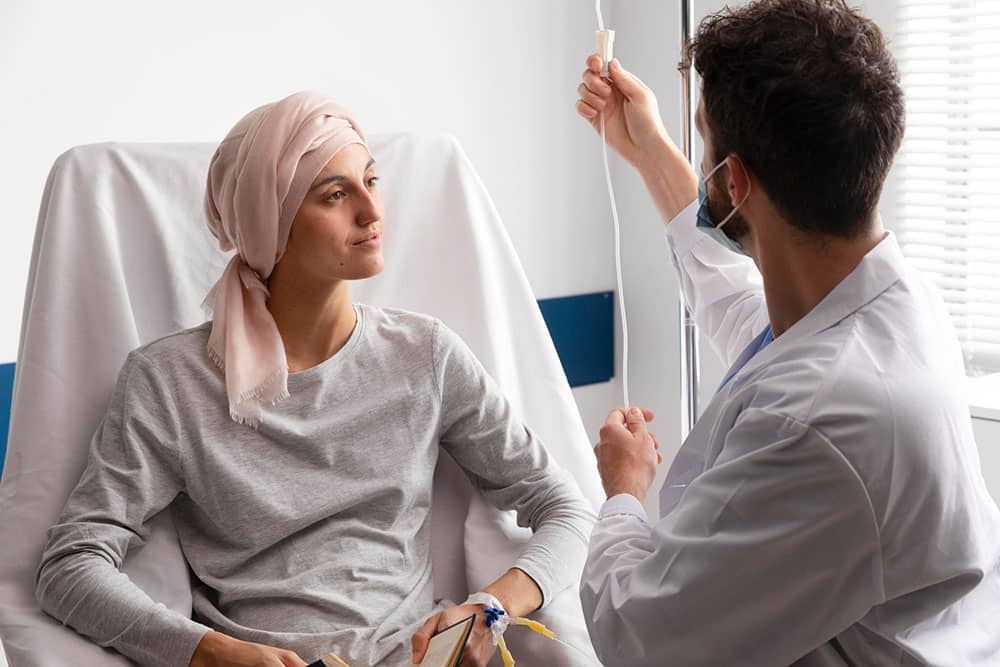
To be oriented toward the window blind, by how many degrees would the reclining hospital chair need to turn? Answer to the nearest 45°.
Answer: approximately 90° to its left

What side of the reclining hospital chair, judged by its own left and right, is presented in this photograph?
front

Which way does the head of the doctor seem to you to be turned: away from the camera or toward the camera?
away from the camera

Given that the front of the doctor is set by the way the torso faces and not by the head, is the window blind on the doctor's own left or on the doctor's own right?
on the doctor's own right

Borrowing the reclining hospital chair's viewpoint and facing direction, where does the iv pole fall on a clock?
The iv pole is roughly at 9 o'clock from the reclining hospital chair.

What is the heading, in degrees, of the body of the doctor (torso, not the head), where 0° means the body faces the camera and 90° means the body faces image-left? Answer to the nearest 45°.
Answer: approximately 135°

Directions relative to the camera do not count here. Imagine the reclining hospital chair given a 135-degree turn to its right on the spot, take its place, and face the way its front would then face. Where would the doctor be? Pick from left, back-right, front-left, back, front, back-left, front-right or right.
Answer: back

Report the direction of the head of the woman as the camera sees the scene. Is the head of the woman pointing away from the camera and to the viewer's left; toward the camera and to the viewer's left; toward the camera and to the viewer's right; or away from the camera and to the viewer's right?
toward the camera and to the viewer's right

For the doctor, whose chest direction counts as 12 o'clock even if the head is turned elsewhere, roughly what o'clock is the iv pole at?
The iv pole is roughly at 1 o'clock from the doctor.
